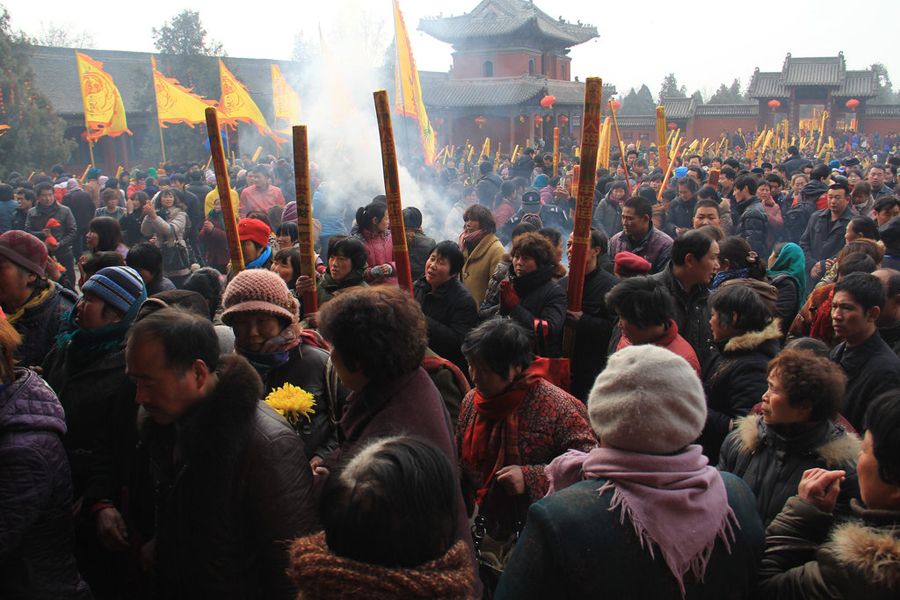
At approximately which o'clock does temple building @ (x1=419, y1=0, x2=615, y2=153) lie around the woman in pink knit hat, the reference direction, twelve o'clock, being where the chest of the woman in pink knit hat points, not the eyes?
The temple building is roughly at 5 o'clock from the woman in pink knit hat.

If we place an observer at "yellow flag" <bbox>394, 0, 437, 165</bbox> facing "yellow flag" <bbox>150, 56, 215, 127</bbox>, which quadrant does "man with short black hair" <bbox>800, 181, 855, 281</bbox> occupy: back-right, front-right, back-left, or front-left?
back-left

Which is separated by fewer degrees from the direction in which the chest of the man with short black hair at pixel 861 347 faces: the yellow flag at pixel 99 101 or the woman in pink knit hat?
the woman in pink knit hat

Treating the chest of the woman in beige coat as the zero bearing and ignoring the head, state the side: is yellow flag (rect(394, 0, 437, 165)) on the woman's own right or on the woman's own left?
on the woman's own right

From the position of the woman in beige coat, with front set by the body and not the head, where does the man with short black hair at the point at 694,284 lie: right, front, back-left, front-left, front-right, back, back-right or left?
left

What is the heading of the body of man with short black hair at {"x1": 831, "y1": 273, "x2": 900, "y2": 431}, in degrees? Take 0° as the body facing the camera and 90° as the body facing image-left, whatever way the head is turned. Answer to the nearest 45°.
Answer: approximately 45°

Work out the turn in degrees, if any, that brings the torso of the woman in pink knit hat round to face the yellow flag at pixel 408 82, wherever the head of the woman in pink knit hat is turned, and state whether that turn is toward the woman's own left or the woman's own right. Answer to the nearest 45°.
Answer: approximately 135° to the woman's own right

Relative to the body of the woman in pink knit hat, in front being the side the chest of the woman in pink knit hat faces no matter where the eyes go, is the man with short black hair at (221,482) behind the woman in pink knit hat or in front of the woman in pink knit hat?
in front
